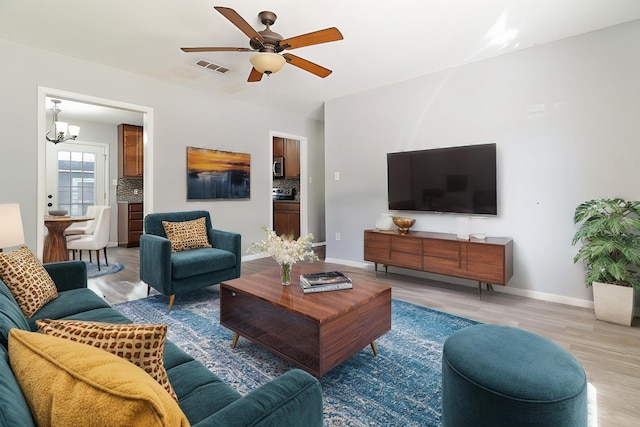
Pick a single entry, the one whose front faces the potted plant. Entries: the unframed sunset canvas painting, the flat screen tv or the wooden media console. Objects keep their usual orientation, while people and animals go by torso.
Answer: the unframed sunset canvas painting

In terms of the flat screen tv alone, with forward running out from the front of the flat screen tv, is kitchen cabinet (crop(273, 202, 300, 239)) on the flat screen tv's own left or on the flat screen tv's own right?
on the flat screen tv's own right

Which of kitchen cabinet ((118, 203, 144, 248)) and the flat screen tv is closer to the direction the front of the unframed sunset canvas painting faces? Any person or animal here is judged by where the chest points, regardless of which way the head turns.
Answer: the flat screen tv

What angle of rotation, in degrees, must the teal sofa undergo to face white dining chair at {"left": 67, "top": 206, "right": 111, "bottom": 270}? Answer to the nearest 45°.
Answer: approximately 45° to its left

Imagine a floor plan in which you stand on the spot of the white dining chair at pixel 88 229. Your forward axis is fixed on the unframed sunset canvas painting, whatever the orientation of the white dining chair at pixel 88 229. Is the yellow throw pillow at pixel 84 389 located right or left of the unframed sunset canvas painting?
right

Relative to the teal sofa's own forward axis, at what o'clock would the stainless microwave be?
The stainless microwave is roughly at 11 o'clock from the teal sofa.

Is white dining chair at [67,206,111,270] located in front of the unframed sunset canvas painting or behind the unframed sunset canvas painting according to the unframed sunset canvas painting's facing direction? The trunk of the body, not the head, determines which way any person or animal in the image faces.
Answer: behind

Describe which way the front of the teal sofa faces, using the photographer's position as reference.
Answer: facing away from the viewer and to the right of the viewer

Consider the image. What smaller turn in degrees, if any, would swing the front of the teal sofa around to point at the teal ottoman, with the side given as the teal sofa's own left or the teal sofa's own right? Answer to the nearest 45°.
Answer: approximately 45° to the teal sofa's own right
